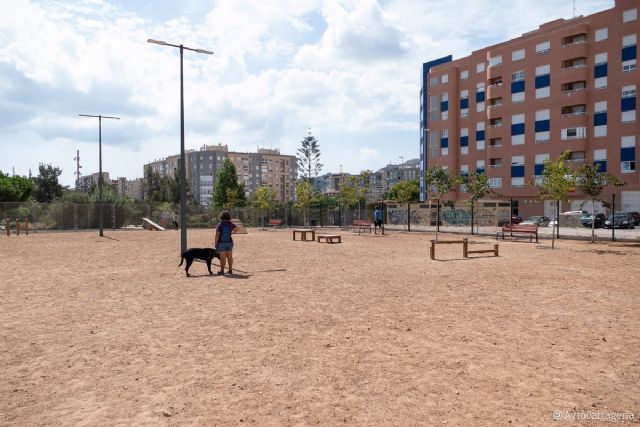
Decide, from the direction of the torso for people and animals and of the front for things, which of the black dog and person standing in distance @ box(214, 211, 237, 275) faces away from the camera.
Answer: the person standing in distance

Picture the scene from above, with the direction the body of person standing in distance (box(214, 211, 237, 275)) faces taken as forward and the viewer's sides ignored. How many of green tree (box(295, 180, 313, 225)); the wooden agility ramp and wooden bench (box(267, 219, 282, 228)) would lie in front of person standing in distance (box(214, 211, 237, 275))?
3

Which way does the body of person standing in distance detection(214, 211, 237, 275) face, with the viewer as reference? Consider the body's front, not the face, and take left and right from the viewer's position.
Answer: facing away from the viewer

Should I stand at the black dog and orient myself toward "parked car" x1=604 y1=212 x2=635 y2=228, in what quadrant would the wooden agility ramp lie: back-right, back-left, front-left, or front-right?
front-left

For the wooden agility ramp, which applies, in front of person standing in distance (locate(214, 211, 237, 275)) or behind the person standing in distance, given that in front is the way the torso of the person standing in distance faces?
in front

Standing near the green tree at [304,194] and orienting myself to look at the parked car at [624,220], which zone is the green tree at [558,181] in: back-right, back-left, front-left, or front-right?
front-right

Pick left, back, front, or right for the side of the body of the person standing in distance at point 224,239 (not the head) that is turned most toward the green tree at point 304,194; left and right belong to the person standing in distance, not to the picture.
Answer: front

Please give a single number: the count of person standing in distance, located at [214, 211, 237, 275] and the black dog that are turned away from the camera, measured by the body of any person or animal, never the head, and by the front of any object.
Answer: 1
